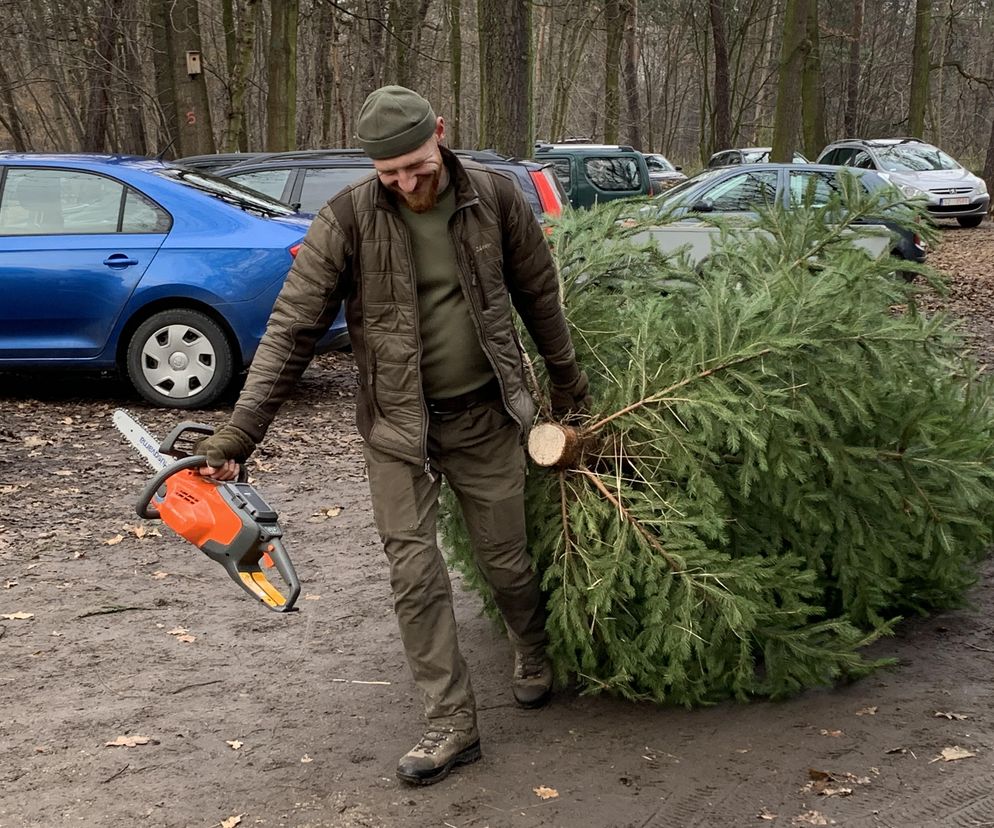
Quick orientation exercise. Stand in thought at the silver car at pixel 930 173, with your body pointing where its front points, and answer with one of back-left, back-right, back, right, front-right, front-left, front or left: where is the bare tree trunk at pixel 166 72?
right

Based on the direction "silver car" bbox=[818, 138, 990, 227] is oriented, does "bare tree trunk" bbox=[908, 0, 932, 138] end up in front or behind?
behind

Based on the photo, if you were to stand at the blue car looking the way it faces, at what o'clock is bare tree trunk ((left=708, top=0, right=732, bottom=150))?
The bare tree trunk is roughly at 4 o'clock from the blue car.

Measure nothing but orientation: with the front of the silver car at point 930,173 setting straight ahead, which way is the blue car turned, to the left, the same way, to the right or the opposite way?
to the right

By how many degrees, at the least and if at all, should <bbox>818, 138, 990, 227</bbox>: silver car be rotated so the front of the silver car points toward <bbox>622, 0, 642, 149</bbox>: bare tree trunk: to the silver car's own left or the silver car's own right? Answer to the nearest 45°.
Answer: approximately 180°

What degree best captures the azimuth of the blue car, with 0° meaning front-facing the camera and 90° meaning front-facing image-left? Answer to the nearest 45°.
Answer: approximately 90°

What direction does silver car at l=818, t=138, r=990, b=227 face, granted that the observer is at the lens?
facing the viewer and to the right of the viewer

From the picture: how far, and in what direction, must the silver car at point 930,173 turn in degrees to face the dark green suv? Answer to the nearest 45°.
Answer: approximately 90° to its right

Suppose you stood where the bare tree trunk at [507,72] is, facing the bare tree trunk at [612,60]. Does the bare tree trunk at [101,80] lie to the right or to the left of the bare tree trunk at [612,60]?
left

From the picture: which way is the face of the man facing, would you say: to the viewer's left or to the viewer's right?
to the viewer's left

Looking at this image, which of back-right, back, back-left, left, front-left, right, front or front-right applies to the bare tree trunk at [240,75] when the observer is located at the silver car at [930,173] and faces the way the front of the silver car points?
right

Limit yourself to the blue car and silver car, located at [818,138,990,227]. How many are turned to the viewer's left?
1

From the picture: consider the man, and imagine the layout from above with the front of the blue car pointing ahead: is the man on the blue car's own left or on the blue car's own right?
on the blue car's own left

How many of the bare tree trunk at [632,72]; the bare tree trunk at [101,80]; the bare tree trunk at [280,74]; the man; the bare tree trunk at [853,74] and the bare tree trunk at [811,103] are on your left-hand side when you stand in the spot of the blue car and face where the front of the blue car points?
1
